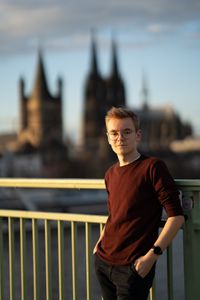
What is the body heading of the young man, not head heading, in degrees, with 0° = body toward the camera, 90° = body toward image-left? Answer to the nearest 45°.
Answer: approximately 45°
